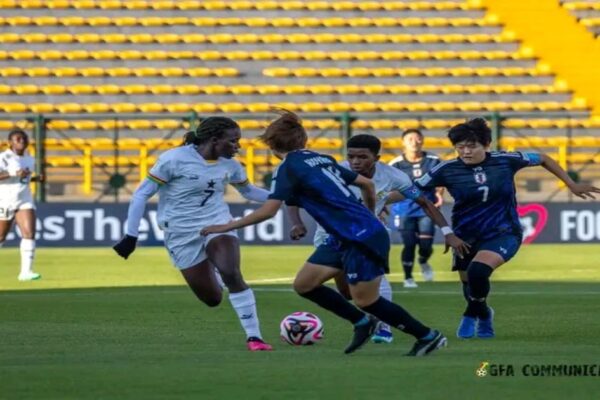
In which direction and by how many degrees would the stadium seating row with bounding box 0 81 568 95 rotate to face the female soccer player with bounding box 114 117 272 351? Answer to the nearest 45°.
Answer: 0° — it already faces them

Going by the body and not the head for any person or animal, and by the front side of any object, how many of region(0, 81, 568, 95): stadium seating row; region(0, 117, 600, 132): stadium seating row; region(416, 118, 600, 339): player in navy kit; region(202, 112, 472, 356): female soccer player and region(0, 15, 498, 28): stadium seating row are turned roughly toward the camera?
4

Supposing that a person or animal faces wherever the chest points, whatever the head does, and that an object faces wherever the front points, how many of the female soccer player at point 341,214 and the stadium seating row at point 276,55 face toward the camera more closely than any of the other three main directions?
1

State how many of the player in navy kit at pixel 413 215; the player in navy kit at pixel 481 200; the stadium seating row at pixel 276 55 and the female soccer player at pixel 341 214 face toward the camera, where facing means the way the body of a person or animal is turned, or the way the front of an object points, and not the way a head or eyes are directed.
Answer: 3

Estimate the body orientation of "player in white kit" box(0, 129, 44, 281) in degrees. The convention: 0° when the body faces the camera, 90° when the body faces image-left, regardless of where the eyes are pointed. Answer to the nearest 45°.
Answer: approximately 315°

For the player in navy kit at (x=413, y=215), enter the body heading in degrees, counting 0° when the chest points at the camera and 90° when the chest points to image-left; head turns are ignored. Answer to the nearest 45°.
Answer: approximately 0°

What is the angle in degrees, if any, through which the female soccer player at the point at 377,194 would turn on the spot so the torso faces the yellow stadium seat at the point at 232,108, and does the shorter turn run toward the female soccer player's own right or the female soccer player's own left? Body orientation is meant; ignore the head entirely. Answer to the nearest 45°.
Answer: approximately 135° to the female soccer player's own right

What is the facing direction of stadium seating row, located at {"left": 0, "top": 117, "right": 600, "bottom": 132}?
toward the camera

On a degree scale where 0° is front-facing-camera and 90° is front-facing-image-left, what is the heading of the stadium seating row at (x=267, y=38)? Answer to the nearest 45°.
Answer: approximately 0°
